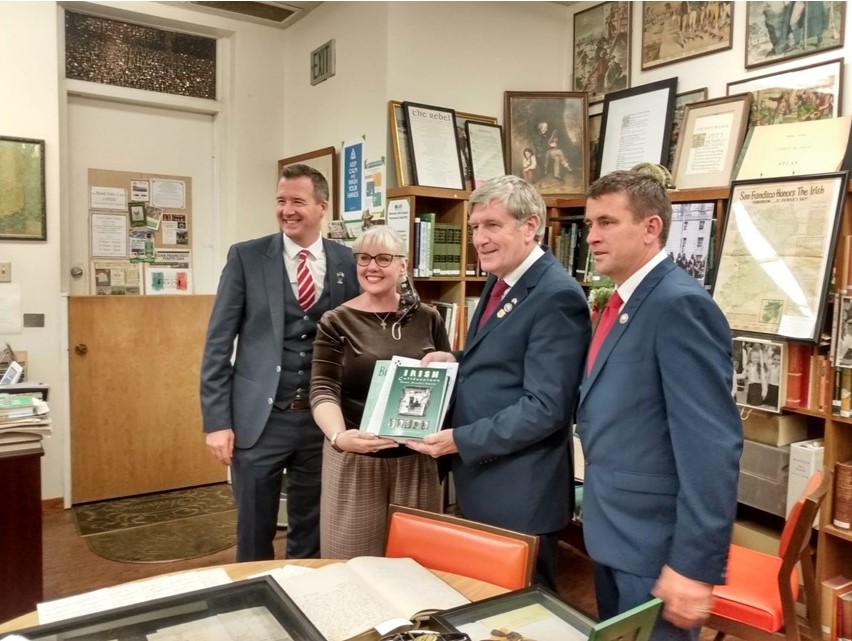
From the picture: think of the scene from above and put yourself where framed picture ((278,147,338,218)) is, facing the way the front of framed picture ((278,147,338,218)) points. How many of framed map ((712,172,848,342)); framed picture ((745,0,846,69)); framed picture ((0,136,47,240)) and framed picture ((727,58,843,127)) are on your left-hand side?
3

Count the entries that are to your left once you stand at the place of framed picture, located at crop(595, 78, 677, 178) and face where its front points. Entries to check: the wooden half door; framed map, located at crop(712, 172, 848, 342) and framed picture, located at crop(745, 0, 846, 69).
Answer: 2

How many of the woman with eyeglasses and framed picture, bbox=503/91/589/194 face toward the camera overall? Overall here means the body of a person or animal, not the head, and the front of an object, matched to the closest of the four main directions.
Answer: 2

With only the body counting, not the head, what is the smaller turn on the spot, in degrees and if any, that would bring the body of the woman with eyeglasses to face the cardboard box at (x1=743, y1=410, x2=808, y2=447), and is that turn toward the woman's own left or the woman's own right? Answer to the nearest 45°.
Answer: approximately 135° to the woman's own left

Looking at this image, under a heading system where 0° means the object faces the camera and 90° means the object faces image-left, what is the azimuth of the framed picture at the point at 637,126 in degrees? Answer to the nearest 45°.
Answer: approximately 45°
